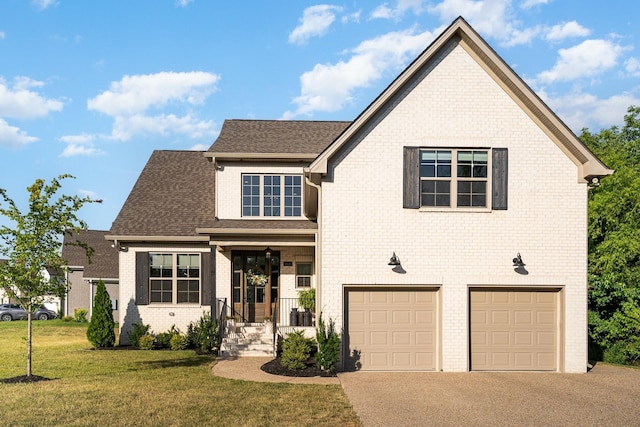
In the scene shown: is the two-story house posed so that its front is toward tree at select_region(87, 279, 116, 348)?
no

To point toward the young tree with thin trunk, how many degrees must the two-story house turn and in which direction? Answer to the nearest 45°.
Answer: approximately 90° to its right

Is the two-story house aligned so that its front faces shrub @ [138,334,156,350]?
no

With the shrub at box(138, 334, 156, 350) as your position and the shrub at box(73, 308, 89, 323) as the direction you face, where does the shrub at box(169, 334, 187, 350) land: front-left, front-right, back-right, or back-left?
back-right

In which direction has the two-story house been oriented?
toward the camera

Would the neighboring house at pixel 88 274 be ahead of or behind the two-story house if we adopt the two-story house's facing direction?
behind

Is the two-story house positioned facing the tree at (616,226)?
no
